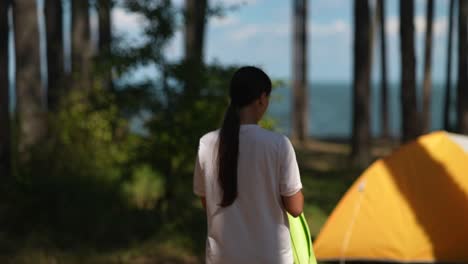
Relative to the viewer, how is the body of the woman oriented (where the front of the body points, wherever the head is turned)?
away from the camera

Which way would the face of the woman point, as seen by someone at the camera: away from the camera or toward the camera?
away from the camera

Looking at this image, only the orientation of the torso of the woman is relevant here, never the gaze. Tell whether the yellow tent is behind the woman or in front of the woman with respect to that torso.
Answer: in front
